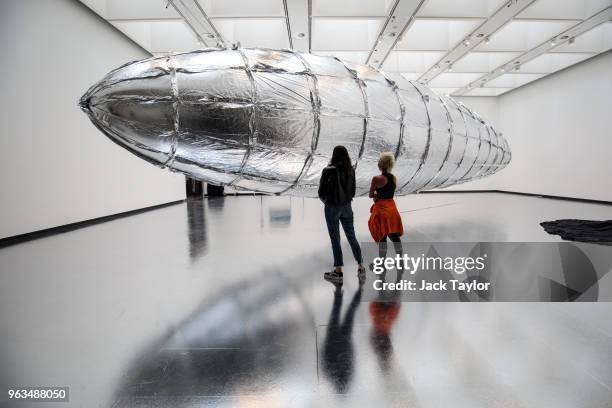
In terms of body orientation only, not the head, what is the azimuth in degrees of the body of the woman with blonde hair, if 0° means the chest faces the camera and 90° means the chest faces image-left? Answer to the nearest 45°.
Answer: approximately 135°

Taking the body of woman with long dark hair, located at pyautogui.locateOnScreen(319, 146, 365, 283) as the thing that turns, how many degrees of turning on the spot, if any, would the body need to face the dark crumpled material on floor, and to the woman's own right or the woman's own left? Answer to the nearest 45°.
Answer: approximately 90° to the woman's own right

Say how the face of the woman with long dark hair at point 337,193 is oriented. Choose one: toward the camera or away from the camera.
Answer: away from the camera

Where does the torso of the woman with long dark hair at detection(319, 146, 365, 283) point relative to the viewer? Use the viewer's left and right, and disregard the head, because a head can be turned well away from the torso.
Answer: facing away from the viewer and to the left of the viewer

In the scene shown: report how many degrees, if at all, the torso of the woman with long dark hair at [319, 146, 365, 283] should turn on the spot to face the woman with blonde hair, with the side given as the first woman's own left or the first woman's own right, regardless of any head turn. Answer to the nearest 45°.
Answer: approximately 90° to the first woman's own right

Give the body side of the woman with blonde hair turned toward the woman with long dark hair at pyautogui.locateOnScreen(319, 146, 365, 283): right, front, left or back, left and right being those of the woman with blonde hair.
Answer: left

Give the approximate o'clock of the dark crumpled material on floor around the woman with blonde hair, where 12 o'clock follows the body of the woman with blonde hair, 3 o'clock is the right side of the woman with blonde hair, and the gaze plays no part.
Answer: The dark crumpled material on floor is roughly at 3 o'clock from the woman with blonde hair.
